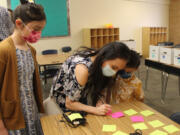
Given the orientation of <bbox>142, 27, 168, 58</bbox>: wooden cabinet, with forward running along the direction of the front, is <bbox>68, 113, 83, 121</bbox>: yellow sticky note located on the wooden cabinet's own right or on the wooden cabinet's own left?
on the wooden cabinet's own right

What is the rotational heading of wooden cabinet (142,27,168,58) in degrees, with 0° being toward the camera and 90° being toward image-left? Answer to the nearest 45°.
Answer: approximately 315°

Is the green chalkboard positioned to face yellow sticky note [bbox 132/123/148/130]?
yes

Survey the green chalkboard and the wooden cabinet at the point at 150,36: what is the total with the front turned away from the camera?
0

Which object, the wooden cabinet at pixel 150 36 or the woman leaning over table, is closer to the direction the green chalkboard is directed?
the woman leaning over table

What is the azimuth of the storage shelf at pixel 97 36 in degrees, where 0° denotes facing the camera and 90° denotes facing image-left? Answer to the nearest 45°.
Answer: approximately 315°

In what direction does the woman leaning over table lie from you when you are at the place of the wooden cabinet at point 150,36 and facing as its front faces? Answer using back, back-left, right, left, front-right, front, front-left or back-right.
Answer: front-right

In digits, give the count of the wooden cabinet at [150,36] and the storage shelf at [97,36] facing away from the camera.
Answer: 0

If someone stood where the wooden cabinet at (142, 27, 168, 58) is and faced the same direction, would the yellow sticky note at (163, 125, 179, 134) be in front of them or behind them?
in front

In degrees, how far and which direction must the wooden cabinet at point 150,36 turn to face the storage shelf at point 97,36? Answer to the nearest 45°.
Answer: approximately 90° to its right

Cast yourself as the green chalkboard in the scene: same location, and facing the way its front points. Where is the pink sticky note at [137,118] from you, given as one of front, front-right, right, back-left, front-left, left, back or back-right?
front

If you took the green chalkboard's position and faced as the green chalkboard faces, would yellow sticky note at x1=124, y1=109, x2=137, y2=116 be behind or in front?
in front

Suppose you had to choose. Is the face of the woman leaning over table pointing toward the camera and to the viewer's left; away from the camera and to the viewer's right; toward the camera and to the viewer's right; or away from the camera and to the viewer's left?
toward the camera and to the viewer's right

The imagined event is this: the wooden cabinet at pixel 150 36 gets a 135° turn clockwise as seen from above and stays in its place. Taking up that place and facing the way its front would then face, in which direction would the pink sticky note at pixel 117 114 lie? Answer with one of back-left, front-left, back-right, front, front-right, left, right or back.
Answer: left

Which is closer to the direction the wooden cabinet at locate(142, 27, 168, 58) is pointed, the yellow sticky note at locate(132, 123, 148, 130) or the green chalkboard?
the yellow sticky note

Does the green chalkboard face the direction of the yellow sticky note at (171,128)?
yes

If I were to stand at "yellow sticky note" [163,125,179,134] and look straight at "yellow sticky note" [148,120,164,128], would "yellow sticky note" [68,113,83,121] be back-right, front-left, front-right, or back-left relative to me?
front-left

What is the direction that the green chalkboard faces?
toward the camera

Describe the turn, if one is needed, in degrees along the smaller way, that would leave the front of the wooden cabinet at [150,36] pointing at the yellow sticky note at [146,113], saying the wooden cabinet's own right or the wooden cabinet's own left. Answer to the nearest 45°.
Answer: approximately 45° to the wooden cabinet's own right

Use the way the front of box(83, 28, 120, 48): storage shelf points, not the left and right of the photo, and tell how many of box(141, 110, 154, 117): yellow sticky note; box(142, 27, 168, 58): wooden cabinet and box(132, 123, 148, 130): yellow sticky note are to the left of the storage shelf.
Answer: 1
